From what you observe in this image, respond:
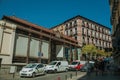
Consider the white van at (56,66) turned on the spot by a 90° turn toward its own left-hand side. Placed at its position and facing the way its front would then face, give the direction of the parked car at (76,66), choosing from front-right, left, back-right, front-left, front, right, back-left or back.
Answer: left

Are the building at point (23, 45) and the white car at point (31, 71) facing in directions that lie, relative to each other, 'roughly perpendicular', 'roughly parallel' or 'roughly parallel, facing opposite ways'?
roughly perpendicular

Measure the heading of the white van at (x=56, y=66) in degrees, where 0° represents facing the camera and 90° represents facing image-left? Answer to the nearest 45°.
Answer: approximately 45°

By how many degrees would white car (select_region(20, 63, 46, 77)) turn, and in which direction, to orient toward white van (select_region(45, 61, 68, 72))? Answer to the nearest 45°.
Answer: approximately 180°

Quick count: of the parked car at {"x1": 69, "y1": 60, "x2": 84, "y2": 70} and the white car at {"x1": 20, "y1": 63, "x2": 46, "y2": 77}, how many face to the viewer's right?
0

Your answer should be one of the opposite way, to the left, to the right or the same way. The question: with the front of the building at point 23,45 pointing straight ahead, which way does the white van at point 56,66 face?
to the right

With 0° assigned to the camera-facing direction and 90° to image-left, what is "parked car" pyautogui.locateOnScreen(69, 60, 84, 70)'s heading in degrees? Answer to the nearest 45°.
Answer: approximately 45°

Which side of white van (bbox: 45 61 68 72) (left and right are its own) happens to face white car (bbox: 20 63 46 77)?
front

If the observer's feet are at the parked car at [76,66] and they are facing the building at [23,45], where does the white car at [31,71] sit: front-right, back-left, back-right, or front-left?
front-left

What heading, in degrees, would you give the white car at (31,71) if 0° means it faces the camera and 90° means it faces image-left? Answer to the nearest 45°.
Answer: approximately 45°

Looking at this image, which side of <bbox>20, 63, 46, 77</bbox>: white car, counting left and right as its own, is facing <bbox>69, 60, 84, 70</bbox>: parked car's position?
back

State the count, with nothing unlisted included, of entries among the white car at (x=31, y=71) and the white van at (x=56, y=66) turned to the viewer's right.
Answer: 0

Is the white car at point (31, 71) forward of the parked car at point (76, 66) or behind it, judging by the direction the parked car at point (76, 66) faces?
forward

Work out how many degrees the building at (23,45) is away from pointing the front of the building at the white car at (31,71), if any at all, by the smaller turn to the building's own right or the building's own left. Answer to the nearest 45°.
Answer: approximately 45° to the building's own right

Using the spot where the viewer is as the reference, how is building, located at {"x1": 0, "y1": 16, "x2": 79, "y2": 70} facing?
facing the viewer and to the right of the viewer

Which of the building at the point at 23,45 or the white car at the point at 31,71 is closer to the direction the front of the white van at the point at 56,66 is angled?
the white car
